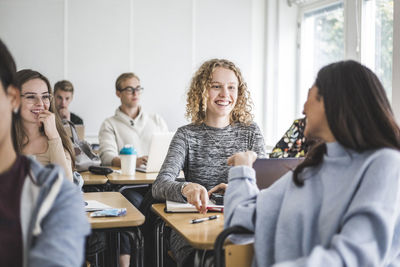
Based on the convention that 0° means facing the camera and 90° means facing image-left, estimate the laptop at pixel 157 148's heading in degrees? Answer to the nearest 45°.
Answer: approximately 135°

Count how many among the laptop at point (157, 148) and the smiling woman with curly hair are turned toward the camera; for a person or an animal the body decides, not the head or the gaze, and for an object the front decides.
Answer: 1

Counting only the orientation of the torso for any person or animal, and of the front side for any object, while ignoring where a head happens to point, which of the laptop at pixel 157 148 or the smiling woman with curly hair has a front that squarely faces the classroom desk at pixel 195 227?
the smiling woman with curly hair

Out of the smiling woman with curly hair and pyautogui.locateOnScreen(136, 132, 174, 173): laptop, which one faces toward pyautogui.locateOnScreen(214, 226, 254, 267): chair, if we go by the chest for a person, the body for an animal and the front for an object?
the smiling woman with curly hair
